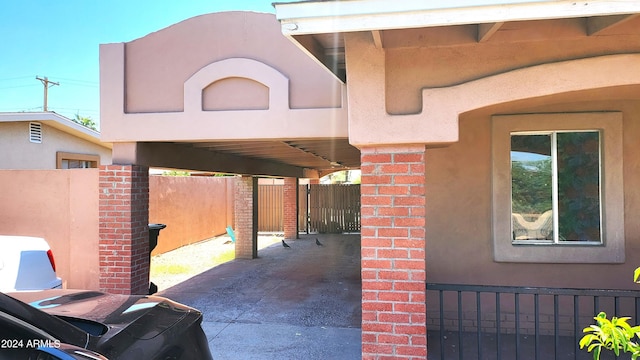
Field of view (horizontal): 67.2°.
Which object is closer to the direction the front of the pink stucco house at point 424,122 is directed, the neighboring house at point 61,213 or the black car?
the black car

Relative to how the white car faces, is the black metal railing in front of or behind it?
behind

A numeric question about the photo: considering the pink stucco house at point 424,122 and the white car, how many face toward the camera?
1

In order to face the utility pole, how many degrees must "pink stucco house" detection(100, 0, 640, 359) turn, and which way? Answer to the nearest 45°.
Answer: approximately 135° to its right

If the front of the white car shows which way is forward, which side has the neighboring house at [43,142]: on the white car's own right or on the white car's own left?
on the white car's own right

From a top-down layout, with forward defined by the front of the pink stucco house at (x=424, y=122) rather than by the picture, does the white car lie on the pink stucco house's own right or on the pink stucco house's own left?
on the pink stucco house's own right

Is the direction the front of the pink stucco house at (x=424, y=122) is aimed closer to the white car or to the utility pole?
the white car

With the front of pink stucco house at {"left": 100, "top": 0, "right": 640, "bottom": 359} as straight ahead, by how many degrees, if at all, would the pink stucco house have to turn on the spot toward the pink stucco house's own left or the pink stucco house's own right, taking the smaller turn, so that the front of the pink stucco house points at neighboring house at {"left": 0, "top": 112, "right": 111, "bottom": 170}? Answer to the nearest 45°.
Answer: approximately 135° to the pink stucco house's own right

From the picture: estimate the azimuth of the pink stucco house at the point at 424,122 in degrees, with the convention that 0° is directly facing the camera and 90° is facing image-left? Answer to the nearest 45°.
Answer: approximately 0°

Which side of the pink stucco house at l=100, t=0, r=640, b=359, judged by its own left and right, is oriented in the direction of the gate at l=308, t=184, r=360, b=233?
back
